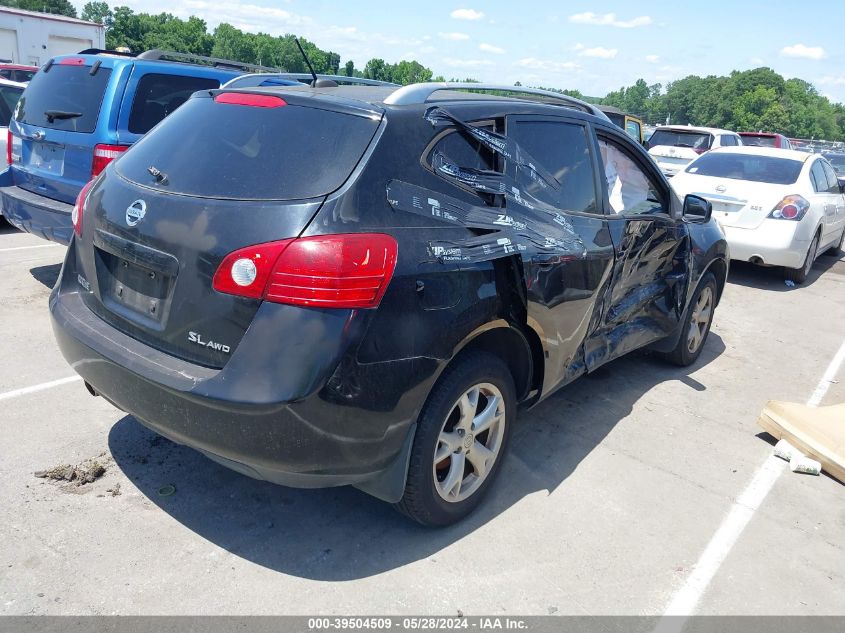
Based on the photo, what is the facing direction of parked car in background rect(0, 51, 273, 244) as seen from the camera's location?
facing away from the viewer and to the right of the viewer

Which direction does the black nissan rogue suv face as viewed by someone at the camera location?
facing away from the viewer and to the right of the viewer

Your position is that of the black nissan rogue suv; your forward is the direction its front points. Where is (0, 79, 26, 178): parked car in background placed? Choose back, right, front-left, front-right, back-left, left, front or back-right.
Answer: left

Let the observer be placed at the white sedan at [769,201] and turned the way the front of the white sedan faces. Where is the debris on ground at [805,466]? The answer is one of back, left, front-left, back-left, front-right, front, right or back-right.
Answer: back-right

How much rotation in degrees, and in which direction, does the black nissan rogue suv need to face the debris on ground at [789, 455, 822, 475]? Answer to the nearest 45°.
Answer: approximately 45° to its right

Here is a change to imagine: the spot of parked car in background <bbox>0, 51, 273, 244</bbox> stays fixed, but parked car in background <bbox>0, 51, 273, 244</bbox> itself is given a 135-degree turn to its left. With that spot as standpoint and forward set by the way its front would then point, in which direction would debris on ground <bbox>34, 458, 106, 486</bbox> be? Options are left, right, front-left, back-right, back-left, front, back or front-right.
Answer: left

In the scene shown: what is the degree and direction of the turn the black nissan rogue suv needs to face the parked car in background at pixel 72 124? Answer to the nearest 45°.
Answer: approximately 90° to its left

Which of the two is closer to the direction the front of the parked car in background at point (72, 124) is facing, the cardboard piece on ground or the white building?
the white building
